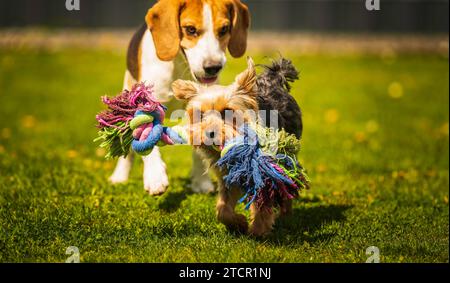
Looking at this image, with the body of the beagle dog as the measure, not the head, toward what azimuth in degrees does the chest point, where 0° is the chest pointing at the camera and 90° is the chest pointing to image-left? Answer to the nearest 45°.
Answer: approximately 315°

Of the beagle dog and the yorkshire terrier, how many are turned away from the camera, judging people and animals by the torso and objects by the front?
0

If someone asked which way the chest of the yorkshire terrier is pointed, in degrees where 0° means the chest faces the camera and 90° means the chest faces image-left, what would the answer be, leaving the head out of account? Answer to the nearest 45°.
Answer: approximately 45°

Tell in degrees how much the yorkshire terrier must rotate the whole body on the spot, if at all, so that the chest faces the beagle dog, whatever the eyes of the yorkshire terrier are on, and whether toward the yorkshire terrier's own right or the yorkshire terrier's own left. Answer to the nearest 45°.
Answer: approximately 135° to the yorkshire terrier's own right
